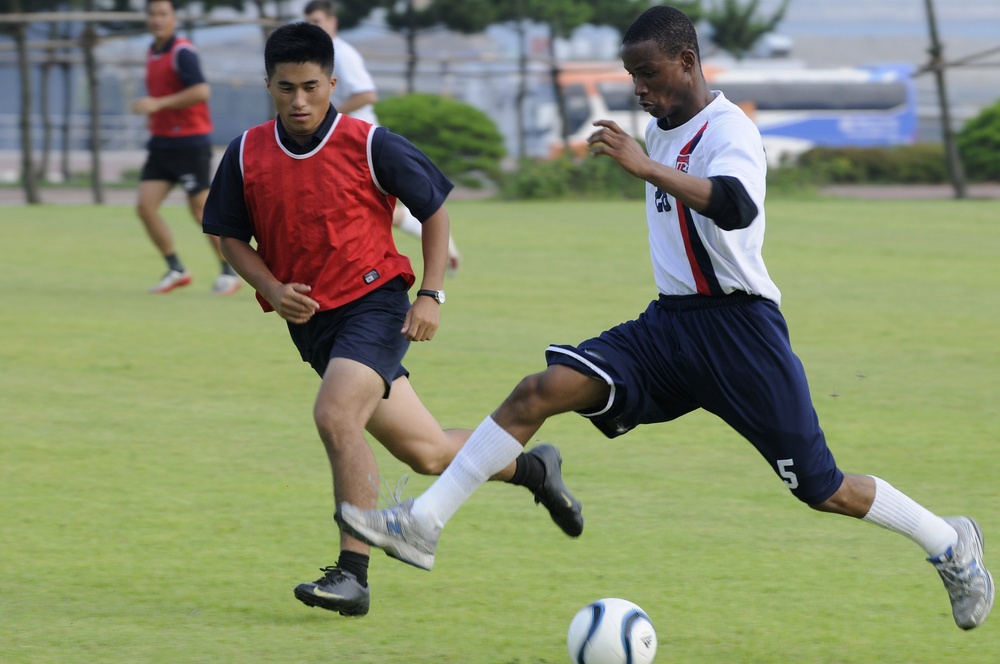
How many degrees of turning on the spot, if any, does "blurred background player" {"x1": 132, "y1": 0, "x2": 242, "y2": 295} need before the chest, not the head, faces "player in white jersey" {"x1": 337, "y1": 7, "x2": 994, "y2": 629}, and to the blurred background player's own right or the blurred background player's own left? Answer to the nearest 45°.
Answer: approximately 45° to the blurred background player's own left

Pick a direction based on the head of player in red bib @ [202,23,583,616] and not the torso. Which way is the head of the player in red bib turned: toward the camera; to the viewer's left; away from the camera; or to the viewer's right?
toward the camera

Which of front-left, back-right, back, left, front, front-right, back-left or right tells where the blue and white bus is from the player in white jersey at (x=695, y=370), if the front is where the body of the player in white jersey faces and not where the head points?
back-right

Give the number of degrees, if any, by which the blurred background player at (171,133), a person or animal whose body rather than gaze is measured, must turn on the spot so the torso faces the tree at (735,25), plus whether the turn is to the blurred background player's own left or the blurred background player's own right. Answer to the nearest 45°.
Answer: approximately 180°

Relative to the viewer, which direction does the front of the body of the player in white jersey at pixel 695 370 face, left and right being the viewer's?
facing the viewer and to the left of the viewer

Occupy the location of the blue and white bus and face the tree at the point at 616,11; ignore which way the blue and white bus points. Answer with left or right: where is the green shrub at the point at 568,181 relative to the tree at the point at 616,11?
left

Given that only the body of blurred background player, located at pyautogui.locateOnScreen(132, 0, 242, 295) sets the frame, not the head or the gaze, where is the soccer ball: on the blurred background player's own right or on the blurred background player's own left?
on the blurred background player's own left

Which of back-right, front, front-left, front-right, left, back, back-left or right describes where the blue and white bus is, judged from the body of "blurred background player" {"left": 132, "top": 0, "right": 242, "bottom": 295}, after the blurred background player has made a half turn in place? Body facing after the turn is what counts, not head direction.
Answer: front

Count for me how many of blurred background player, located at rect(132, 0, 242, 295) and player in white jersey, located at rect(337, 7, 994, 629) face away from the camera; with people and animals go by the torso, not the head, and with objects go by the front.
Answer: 0

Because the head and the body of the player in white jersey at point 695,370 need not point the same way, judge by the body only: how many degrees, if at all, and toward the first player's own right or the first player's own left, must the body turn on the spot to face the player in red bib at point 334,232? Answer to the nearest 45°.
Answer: approximately 45° to the first player's own right
